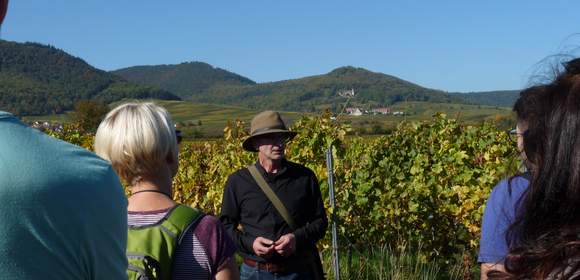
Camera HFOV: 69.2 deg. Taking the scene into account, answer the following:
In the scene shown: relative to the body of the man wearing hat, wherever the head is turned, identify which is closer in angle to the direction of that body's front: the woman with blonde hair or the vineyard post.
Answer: the woman with blonde hair

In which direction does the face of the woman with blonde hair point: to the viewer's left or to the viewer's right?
to the viewer's right

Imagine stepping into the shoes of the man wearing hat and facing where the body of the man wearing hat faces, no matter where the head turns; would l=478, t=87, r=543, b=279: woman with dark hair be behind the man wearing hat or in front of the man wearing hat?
in front

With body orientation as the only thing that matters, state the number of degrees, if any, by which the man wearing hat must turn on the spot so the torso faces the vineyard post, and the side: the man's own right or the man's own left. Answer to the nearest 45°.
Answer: approximately 135° to the man's own left

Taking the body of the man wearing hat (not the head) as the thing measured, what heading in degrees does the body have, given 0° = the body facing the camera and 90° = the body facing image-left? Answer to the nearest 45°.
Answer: approximately 0°

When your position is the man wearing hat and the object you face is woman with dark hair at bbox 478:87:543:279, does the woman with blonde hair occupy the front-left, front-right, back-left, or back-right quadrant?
front-right
